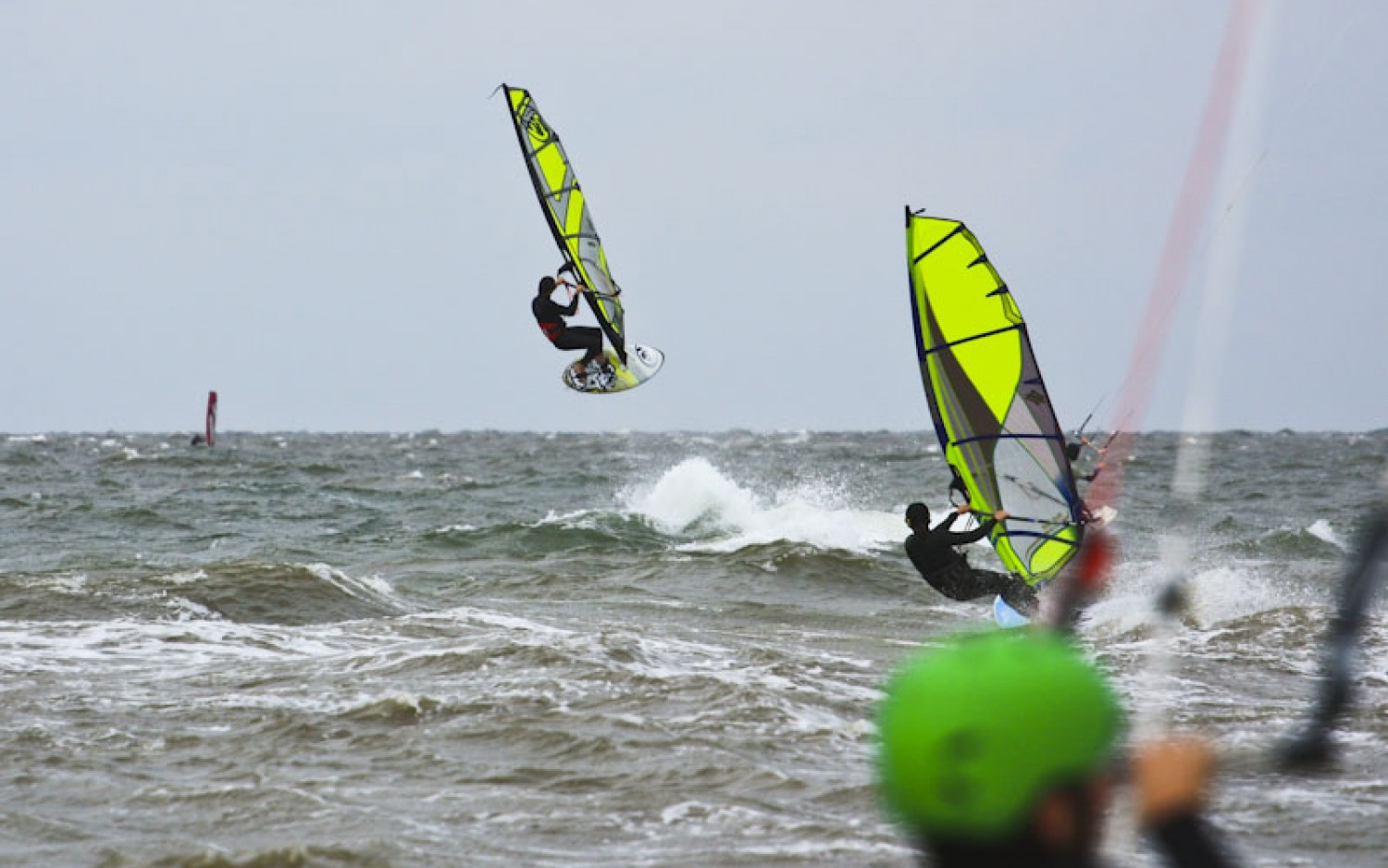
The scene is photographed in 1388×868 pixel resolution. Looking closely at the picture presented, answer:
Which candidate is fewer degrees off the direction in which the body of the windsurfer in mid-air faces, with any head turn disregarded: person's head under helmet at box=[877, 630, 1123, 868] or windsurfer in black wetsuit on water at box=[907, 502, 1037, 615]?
the windsurfer in black wetsuit on water

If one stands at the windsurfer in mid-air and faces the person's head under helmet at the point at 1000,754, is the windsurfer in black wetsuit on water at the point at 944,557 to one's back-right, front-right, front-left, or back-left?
front-left

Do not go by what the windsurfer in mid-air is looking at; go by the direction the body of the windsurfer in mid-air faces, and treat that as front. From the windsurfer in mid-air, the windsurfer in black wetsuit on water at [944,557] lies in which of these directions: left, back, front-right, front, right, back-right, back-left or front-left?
front-right

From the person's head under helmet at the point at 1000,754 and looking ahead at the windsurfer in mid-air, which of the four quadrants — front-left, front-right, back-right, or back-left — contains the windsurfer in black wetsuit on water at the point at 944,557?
front-right

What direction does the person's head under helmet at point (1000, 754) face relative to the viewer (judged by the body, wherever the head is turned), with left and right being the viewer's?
facing away from the viewer and to the right of the viewer

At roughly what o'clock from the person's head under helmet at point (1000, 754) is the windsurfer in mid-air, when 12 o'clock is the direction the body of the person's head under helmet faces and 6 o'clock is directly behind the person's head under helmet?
The windsurfer in mid-air is roughly at 10 o'clock from the person's head under helmet.

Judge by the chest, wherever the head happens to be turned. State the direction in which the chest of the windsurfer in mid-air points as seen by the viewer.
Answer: to the viewer's right

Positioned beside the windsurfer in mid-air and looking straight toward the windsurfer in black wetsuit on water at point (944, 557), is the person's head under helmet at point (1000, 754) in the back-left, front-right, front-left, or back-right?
front-right

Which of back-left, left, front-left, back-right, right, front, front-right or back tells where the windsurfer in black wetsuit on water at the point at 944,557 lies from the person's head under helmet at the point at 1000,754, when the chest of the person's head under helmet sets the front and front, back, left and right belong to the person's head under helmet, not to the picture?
front-left

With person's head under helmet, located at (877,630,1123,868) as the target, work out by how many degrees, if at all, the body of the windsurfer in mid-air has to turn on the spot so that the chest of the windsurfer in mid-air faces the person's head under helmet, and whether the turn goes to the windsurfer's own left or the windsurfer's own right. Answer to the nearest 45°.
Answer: approximately 90° to the windsurfer's own right

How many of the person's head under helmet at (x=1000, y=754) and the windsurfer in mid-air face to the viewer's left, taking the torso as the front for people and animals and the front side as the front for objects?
0
